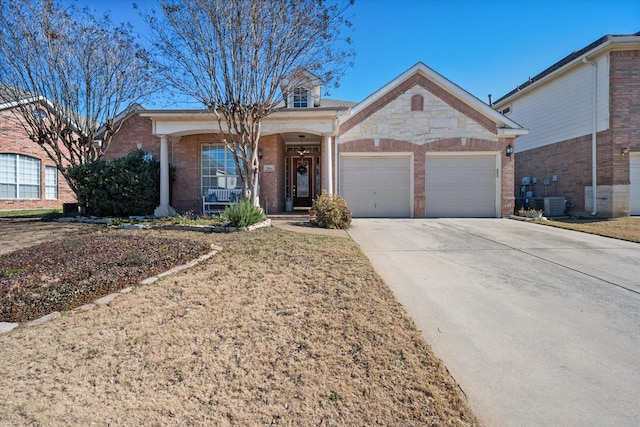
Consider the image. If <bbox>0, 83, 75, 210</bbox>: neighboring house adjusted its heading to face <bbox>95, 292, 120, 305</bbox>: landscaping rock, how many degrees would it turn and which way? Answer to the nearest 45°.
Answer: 0° — it already faces it

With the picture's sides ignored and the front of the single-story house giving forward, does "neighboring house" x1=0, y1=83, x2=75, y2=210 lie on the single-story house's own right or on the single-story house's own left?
on the single-story house's own right

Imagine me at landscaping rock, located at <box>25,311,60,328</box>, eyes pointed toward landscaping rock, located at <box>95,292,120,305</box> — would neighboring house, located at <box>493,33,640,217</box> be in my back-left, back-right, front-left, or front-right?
front-right

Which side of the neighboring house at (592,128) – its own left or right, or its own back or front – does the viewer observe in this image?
front

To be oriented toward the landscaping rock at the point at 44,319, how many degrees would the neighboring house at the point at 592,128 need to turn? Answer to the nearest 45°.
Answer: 0° — it already faces it

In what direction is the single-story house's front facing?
toward the camera

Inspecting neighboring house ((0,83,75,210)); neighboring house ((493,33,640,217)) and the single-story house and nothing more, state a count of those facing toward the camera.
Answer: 3

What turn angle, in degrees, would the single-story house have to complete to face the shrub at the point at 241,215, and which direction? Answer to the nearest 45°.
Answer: approximately 45° to its right

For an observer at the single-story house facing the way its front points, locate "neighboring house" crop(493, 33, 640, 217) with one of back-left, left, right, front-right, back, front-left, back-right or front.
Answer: left

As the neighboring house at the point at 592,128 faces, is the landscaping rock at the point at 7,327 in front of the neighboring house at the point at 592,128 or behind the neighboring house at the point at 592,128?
in front

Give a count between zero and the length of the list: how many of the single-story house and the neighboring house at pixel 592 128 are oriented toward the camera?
2

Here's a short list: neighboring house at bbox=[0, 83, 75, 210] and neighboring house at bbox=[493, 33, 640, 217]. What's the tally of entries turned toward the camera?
2
